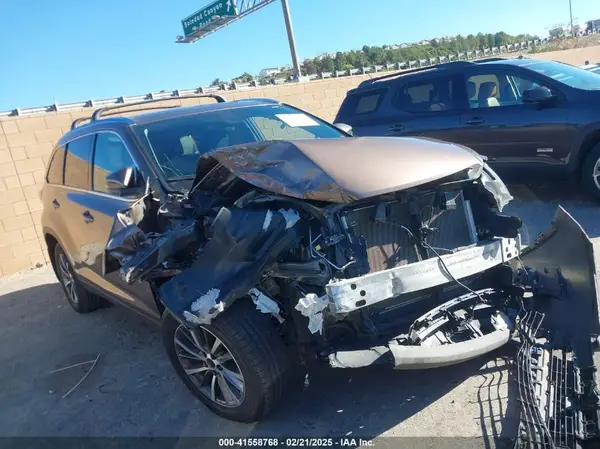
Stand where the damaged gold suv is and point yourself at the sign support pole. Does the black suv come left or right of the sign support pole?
right

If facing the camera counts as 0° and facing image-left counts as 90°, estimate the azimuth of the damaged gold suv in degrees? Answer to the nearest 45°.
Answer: approximately 315°

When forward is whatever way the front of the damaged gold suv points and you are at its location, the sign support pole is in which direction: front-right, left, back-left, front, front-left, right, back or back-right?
back-left

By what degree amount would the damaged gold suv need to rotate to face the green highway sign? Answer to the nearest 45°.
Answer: approximately 135° to its left

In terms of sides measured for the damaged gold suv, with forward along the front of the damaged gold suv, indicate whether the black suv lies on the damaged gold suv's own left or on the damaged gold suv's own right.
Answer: on the damaged gold suv's own left
